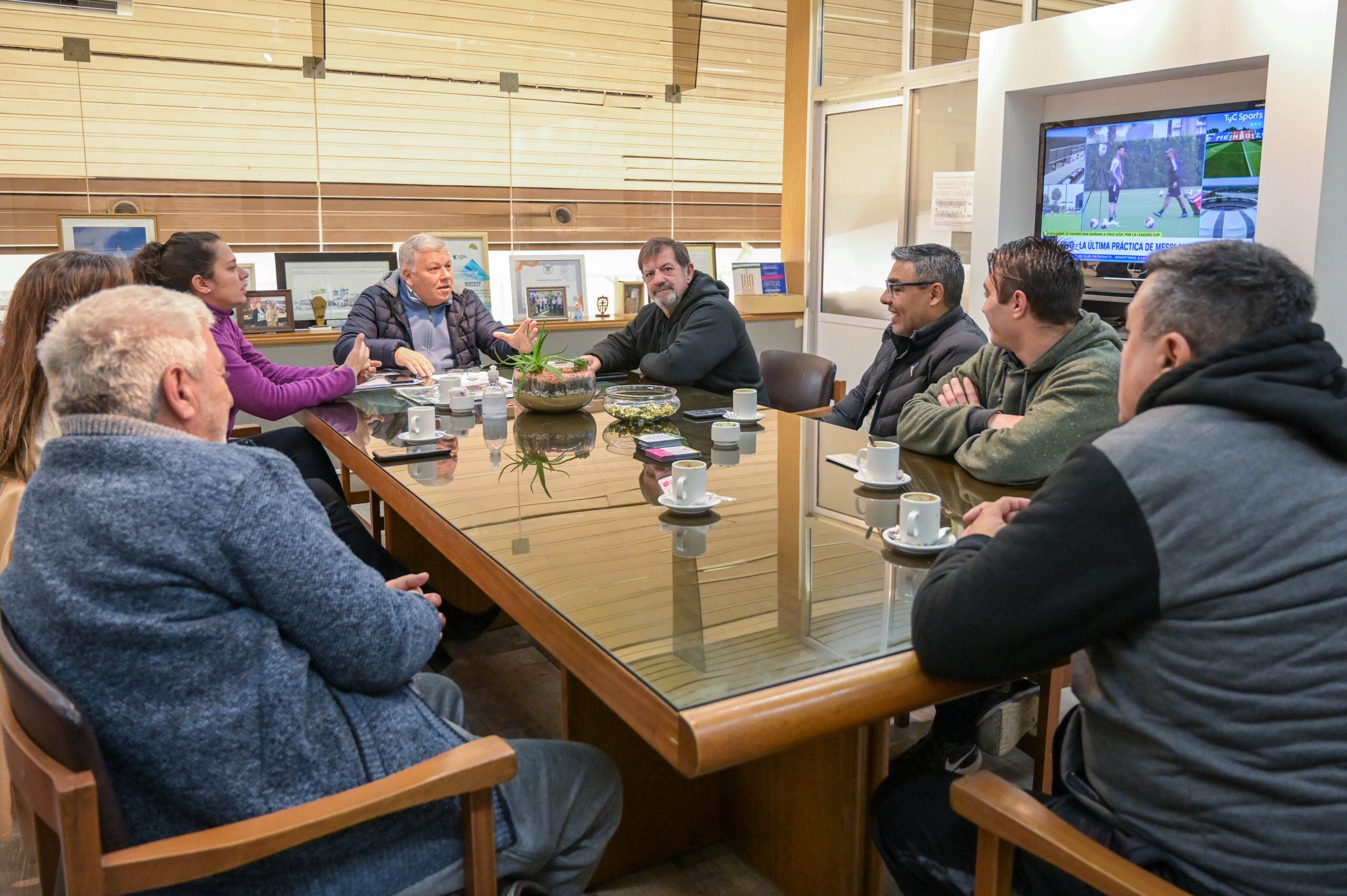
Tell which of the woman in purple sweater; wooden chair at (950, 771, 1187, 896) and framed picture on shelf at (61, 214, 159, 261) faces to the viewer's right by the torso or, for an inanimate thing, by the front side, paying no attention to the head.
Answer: the woman in purple sweater

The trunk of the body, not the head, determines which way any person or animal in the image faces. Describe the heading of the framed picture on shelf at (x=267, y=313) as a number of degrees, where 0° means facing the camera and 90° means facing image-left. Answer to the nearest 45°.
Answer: approximately 0°

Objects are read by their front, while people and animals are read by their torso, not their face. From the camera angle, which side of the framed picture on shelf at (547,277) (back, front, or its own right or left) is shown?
front

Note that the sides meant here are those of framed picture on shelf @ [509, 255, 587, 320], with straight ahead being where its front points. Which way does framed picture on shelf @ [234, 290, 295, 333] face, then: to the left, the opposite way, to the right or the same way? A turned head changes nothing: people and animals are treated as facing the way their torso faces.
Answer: the same way

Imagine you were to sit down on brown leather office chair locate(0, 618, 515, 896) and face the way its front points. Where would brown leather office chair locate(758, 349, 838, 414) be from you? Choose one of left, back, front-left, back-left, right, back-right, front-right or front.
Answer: front

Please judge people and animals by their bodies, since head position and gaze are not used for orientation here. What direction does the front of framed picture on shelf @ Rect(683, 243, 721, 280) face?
toward the camera

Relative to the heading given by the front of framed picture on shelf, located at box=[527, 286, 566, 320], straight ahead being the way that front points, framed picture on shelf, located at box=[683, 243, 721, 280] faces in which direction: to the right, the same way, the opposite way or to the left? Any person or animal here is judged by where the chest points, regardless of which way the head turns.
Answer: the same way

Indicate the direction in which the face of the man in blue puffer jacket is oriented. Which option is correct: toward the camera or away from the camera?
toward the camera

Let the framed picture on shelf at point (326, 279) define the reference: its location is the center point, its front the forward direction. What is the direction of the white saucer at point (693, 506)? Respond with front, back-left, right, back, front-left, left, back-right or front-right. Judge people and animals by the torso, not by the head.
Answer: front

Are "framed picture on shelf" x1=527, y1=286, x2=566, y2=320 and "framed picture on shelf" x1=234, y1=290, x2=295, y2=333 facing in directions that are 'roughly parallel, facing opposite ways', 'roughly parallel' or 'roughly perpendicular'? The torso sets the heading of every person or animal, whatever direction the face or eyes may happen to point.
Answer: roughly parallel

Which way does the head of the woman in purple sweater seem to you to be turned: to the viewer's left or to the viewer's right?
to the viewer's right

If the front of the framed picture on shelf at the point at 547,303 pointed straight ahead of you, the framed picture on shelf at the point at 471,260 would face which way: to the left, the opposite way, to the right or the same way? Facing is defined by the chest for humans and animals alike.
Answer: the same way

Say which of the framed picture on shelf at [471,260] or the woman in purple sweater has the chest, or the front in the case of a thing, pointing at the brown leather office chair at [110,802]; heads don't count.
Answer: the framed picture on shelf

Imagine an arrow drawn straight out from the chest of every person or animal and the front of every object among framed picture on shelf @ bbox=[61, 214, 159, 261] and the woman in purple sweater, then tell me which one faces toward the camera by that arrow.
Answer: the framed picture on shelf

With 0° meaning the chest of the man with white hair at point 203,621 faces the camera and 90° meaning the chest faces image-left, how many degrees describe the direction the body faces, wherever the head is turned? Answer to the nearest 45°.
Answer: approximately 225°

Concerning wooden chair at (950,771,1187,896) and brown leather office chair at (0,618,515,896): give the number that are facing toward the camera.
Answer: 0

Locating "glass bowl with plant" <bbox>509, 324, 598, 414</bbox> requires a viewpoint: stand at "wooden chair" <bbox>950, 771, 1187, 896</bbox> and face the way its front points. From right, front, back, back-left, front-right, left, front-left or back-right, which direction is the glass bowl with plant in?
front
